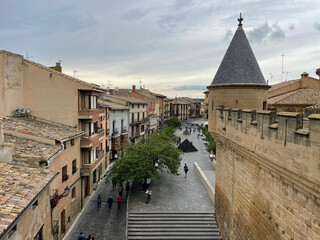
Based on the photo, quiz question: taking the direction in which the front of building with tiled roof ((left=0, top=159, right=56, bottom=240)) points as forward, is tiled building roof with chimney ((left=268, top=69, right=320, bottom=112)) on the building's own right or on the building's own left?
on the building's own left

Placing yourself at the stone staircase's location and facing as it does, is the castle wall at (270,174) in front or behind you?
in front

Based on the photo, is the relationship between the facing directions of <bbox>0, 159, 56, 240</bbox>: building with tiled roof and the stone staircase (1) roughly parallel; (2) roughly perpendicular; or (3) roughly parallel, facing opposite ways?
roughly perpendicular

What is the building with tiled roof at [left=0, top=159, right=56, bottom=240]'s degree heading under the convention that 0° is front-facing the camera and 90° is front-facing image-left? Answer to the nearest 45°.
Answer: approximately 315°

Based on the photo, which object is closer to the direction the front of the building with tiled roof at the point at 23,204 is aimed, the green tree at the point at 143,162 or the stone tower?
the stone tower
